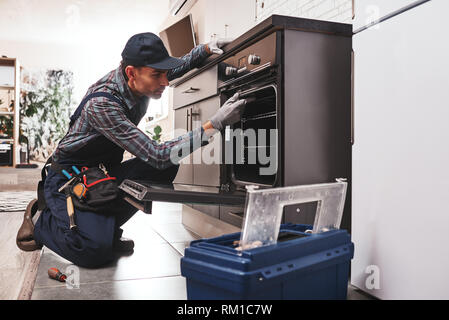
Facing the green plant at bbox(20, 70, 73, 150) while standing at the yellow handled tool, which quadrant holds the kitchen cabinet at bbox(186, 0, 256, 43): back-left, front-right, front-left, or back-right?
front-right

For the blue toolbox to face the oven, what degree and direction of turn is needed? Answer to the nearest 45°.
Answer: approximately 135° to its left

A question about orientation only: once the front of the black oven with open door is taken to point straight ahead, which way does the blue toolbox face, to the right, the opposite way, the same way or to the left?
to the left

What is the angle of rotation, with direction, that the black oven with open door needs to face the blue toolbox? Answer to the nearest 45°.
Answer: approximately 45° to its left

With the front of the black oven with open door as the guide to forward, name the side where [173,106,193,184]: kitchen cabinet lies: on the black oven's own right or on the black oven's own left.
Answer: on the black oven's own right

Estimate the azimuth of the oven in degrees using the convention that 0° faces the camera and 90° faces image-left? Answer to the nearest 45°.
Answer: approximately 45°

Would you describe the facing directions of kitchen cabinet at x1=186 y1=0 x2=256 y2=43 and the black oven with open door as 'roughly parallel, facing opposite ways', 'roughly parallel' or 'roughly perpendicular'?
roughly parallel

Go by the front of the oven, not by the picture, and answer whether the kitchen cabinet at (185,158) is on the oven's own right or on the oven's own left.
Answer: on the oven's own right

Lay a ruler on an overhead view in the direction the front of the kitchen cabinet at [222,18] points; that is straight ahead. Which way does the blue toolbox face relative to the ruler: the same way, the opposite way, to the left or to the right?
to the left
